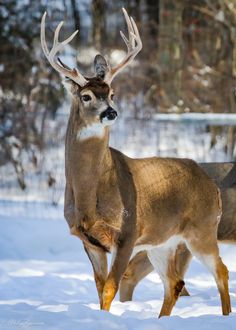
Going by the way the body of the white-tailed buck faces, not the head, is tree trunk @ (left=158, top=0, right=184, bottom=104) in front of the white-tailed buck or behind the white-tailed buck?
behind

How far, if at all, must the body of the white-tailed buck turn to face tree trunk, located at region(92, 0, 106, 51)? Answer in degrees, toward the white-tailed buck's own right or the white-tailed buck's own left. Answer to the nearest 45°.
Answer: approximately 135° to the white-tailed buck's own right

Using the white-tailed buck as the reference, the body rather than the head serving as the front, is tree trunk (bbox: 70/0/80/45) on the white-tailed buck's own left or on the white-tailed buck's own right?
on the white-tailed buck's own right

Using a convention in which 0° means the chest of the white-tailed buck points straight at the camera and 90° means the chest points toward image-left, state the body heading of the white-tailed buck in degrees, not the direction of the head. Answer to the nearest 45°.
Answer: approximately 45°
